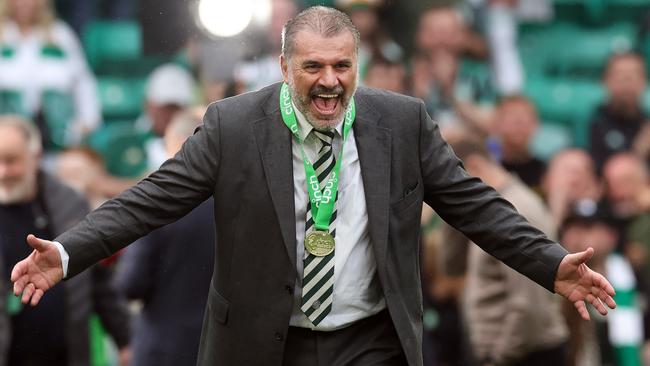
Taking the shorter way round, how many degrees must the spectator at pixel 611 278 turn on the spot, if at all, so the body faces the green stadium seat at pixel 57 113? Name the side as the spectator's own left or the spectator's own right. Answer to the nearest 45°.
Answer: approximately 45° to the spectator's own right

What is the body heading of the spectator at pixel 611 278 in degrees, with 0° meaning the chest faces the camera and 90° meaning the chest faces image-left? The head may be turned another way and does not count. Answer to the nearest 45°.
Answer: approximately 45°

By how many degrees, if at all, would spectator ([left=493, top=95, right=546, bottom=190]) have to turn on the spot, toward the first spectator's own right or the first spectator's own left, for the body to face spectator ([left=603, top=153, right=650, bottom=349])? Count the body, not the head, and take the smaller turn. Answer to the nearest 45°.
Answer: approximately 90° to the first spectator's own left

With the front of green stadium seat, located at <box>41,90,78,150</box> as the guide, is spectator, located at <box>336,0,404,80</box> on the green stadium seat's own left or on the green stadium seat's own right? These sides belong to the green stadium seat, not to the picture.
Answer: on the green stadium seat's own left

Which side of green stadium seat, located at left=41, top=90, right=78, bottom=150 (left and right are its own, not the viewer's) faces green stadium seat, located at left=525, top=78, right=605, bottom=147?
left

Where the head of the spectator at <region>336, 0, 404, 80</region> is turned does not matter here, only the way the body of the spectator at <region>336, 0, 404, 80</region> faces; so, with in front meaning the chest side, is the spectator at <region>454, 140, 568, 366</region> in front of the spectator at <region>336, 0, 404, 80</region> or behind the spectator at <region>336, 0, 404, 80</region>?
in front

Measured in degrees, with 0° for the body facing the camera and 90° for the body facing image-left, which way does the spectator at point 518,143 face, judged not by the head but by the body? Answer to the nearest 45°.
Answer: approximately 0°
